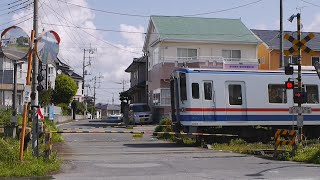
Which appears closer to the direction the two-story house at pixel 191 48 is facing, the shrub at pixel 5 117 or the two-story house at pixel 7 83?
the shrub

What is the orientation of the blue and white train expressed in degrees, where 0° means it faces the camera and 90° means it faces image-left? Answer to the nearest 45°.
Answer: approximately 90°

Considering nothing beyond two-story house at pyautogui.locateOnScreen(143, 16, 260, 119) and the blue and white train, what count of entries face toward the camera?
1

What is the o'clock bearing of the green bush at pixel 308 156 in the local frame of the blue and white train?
The green bush is roughly at 8 o'clock from the blue and white train.

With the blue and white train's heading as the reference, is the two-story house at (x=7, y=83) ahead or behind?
ahead

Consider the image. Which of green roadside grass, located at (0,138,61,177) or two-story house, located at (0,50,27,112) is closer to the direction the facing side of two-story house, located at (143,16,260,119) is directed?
the green roadside grass

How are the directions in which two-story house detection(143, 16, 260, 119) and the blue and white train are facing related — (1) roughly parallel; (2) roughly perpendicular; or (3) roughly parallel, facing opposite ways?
roughly perpendicular

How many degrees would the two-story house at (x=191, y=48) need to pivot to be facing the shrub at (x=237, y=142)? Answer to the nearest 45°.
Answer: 0° — it already faces it

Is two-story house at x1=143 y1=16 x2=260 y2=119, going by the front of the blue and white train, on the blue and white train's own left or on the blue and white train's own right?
on the blue and white train's own right
